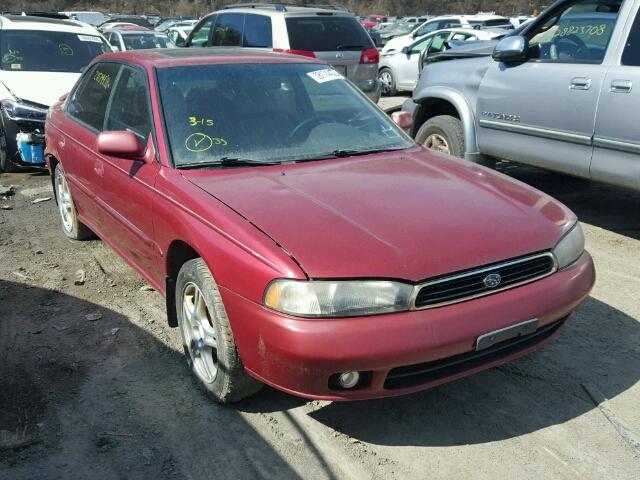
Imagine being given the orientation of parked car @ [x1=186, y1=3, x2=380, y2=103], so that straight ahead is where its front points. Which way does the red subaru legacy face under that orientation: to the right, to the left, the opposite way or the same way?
the opposite way

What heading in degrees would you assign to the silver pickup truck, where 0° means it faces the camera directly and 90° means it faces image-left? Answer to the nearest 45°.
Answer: approximately 135°

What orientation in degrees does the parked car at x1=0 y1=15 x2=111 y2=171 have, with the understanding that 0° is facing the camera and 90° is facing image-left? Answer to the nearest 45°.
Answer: approximately 315°

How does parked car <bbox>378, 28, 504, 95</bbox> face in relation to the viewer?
to the viewer's left

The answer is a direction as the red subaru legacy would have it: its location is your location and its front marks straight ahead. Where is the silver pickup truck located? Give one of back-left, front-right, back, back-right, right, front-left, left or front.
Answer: left

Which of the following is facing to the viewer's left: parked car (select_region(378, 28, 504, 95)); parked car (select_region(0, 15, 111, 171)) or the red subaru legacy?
parked car (select_region(378, 28, 504, 95))

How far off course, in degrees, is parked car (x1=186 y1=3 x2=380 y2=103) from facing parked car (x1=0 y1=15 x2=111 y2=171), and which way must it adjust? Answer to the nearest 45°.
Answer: approximately 90° to its left

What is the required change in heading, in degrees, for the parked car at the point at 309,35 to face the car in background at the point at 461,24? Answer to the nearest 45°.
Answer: approximately 90° to its right

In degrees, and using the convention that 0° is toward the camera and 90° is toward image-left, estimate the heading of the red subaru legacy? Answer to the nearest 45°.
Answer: approximately 315°

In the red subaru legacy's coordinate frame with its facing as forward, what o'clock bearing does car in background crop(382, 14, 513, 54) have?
The car in background is roughly at 8 o'clock from the red subaru legacy.

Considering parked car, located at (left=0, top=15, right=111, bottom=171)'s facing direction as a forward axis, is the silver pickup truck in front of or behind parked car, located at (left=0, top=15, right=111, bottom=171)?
in front

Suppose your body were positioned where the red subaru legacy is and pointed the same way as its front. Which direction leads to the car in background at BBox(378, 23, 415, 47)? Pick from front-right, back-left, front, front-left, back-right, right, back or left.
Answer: back-left

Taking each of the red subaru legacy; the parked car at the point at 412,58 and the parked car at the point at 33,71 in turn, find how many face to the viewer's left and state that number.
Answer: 1

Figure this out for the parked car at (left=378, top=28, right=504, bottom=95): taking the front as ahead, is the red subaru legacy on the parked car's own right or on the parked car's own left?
on the parked car's own left

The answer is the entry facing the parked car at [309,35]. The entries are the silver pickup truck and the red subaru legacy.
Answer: the silver pickup truck
